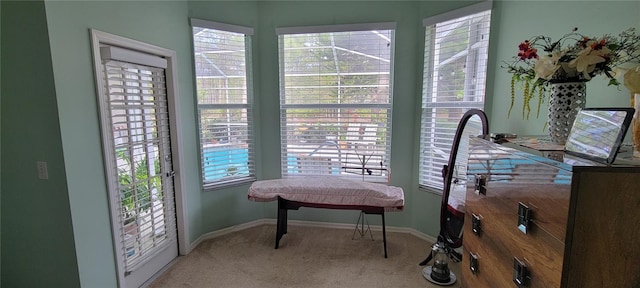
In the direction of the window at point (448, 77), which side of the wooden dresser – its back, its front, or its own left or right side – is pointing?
right

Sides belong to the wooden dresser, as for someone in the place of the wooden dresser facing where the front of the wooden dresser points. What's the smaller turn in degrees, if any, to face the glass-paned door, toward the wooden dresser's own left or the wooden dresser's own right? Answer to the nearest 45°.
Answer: approximately 45° to the wooden dresser's own right

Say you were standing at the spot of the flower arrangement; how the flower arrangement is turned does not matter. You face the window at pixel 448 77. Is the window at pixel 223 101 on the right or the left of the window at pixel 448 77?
left

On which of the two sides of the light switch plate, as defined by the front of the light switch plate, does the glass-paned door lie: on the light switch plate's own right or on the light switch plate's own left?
on the light switch plate's own left

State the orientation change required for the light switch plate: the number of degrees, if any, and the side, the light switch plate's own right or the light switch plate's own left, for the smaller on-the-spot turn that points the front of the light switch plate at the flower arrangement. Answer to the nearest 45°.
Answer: approximately 45° to the light switch plate's own left

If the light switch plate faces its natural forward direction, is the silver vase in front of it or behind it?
in front

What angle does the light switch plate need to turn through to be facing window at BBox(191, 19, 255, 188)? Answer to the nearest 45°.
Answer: approximately 90° to its left

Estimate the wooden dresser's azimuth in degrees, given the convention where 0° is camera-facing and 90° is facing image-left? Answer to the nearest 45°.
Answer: approximately 45°

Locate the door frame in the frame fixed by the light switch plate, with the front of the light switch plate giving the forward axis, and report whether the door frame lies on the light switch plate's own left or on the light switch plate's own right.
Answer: on the light switch plate's own left
